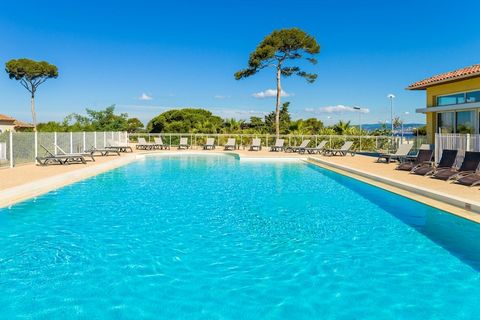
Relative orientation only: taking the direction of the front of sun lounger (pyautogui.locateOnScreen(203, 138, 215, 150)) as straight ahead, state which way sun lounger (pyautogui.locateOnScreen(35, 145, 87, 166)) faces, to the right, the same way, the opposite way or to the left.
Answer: to the left

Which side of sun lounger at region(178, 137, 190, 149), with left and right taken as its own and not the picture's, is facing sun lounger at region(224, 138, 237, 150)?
left

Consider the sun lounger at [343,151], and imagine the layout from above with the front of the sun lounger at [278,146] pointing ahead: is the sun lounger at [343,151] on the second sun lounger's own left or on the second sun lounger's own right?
on the second sun lounger's own left

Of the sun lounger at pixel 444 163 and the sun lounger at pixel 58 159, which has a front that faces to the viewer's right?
the sun lounger at pixel 58 159

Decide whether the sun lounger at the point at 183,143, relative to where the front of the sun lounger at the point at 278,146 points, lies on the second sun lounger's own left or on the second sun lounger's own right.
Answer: on the second sun lounger's own right

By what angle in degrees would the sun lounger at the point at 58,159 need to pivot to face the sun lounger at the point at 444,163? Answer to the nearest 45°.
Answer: approximately 45° to its right
